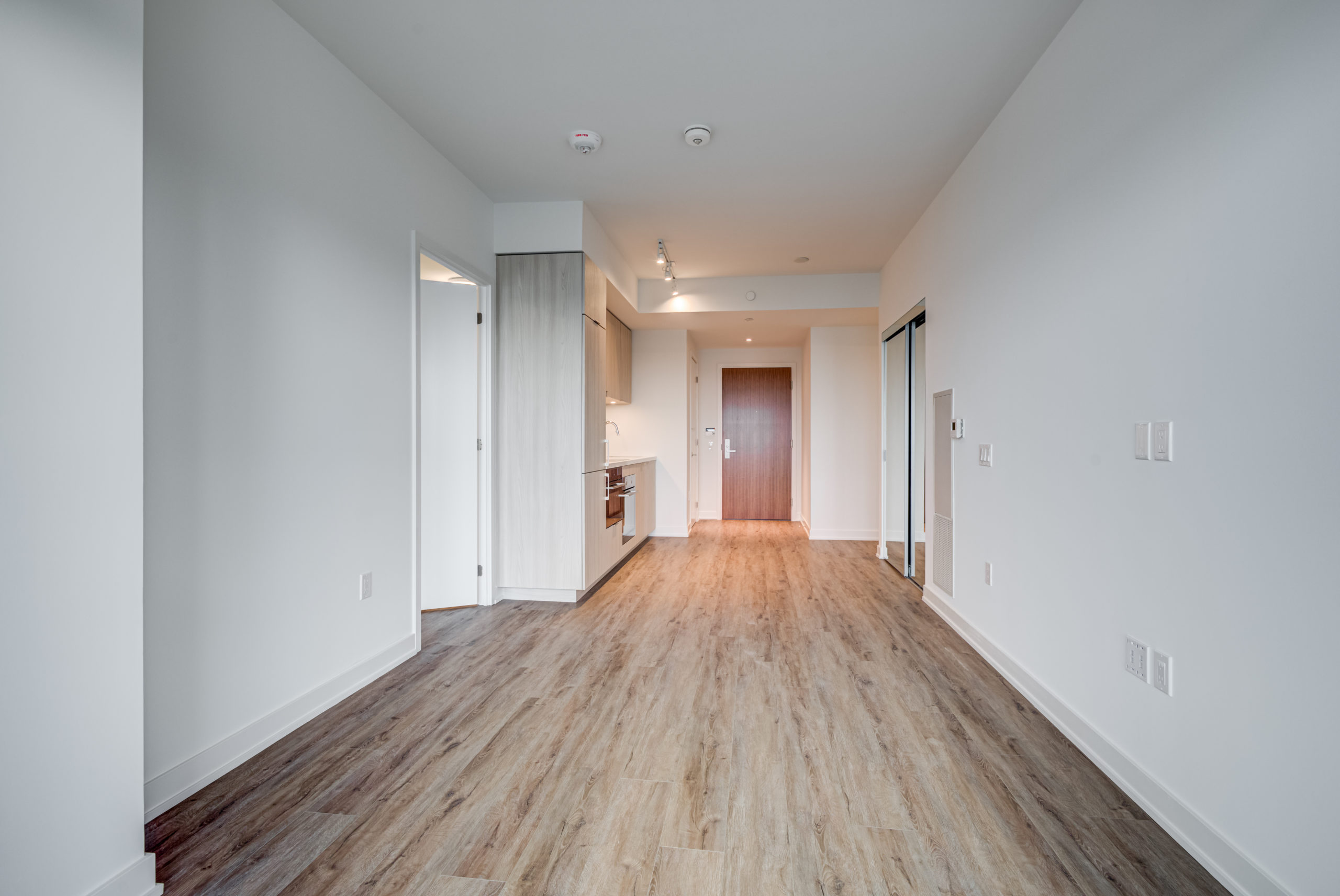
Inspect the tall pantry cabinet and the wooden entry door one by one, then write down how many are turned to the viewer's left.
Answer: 0

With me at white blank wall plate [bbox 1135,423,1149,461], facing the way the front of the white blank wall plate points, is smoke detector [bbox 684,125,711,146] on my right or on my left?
on my right

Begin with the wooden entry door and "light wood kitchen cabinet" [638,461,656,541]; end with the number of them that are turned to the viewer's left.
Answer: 0

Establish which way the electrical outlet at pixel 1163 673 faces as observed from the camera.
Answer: facing the viewer and to the left of the viewer

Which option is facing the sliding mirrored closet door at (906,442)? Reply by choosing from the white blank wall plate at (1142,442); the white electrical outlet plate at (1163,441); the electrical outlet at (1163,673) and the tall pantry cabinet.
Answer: the tall pantry cabinet

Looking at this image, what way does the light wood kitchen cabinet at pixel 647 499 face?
to the viewer's right

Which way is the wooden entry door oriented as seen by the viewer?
toward the camera

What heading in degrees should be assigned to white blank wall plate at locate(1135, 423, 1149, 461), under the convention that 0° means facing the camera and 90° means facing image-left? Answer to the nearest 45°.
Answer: approximately 45°

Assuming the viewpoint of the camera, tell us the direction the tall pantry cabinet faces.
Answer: facing to the right of the viewer

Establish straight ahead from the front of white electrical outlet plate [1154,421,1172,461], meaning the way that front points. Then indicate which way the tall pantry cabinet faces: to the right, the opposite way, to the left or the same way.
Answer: the opposite way

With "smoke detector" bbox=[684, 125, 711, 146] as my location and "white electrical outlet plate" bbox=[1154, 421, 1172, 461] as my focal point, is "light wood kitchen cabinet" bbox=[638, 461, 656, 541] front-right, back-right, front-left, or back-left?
back-left

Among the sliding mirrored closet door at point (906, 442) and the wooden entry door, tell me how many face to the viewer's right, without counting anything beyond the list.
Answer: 0

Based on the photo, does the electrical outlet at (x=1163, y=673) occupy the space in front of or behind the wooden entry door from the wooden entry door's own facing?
in front

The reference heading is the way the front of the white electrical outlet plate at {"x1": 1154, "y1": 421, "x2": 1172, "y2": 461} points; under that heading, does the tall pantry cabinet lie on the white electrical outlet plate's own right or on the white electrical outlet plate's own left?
on the white electrical outlet plate's own right

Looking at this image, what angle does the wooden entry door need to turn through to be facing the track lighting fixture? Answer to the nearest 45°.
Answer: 0° — it already faces it

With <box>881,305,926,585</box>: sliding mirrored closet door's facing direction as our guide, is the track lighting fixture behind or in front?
in front

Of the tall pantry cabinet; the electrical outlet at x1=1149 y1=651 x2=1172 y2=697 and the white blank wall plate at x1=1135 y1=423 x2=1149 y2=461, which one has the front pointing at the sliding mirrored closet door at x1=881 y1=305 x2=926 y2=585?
the tall pantry cabinet

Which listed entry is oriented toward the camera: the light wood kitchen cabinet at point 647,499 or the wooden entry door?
the wooden entry door

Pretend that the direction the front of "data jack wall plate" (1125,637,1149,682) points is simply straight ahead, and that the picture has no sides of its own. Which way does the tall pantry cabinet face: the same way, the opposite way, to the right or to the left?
the opposite way

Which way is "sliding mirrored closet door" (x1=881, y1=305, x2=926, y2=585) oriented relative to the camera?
to the viewer's left
